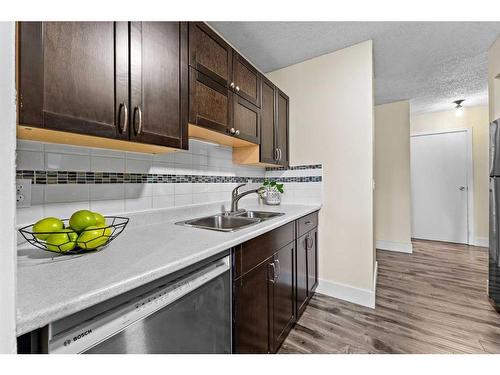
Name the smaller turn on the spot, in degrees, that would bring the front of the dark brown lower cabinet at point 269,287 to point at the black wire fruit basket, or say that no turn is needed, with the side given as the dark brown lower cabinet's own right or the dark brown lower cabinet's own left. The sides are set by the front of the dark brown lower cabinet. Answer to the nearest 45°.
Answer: approximately 90° to the dark brown lower cabinet's own right

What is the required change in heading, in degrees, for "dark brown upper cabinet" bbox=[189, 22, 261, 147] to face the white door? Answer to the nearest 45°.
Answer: approximately 90° to its left

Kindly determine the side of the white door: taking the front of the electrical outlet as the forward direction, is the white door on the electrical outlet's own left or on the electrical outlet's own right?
on the electrical outlet's own left

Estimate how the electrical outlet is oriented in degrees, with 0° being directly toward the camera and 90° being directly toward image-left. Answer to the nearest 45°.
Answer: approximately 0°

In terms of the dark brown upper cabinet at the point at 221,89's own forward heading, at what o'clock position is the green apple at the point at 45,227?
The green apple is roughly at 3 o'clock from the dark brown upper cabinet.
